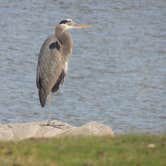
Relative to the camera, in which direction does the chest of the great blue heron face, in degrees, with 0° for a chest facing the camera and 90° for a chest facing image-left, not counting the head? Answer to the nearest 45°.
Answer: approximately 270°
